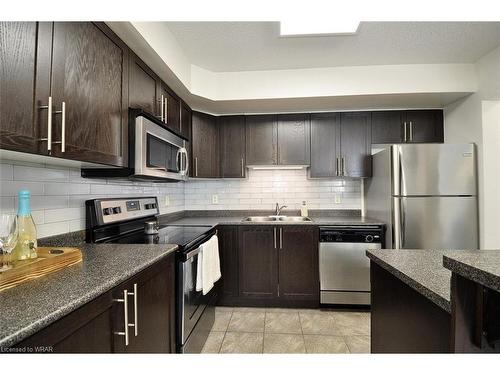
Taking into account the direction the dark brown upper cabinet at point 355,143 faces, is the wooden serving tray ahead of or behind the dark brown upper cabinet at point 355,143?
ahead

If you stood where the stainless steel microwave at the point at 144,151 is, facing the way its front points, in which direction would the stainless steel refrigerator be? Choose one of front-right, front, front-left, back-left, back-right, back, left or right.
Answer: front-left

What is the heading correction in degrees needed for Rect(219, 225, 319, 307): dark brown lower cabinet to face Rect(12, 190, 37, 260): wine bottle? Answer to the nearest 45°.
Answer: approximately 45° to its right

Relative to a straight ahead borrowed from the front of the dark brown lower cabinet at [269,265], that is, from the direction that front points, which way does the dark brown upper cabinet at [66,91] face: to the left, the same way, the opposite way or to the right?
to the left

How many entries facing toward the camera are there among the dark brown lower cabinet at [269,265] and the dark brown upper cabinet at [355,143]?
2

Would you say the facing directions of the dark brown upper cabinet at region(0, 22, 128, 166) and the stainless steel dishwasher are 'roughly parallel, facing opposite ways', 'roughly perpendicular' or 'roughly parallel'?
roughly perpendicular

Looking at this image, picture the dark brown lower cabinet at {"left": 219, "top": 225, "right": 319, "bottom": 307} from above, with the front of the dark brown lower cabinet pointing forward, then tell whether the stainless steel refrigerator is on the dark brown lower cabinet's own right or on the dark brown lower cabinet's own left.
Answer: on the dark brown lower cabinet's own left

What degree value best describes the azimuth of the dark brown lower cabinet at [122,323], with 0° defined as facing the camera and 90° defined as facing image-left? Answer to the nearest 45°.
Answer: approximately 315°

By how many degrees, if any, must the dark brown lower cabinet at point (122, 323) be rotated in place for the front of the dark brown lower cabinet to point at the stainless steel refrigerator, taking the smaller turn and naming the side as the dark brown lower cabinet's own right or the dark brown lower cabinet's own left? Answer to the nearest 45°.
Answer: approximately 45° to the dark brown lower cabinet's own left

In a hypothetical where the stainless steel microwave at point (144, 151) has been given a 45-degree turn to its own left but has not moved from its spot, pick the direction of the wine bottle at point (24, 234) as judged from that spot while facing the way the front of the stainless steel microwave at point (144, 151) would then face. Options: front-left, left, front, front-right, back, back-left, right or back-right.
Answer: back-right

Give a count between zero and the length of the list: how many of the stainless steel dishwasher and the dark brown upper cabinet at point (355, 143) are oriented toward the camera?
2

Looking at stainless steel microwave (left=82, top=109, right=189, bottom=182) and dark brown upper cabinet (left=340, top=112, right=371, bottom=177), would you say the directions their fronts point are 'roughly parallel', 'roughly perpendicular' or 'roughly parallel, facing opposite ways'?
roughly perpendicular

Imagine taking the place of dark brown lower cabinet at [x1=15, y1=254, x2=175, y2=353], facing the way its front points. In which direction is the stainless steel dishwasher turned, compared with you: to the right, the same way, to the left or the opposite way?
to the right

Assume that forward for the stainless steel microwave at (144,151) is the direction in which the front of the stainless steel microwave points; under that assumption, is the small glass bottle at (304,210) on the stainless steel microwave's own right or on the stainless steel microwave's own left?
on the stainless steel microwave's own left

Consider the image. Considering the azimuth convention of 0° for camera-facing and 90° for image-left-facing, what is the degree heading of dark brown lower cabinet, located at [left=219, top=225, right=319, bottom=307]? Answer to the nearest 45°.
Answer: approximately 0°
